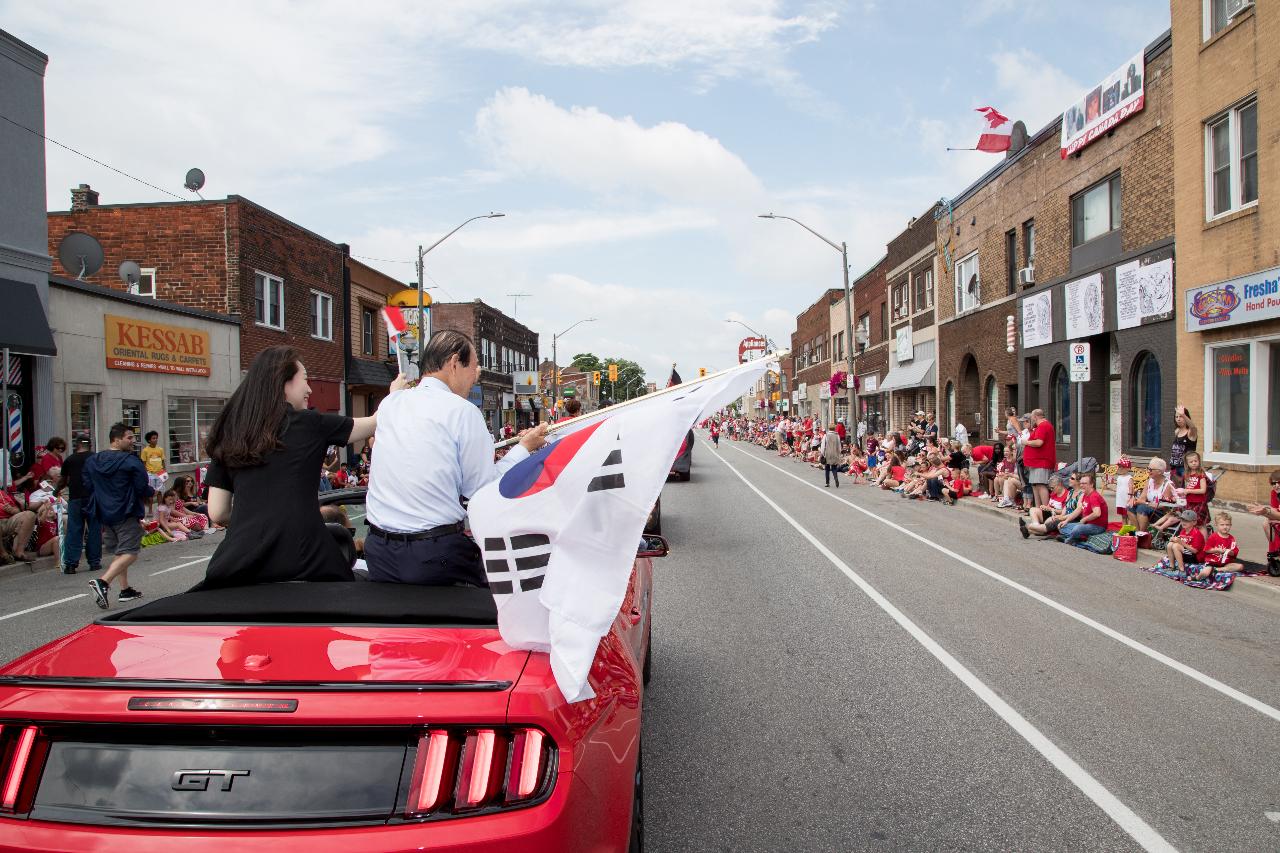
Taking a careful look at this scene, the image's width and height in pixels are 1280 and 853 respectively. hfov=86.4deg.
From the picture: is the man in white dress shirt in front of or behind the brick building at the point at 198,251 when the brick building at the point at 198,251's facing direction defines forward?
in front

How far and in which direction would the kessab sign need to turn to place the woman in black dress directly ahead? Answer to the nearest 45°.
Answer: approximately 45° to its right

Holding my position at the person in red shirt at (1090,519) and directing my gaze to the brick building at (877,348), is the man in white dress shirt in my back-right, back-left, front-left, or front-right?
back-left

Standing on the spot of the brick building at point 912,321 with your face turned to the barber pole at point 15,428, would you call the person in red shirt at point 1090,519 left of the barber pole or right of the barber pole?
left

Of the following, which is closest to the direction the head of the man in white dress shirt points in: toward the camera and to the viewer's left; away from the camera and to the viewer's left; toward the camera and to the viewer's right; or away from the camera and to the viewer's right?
away from the camera and to the viewer's right

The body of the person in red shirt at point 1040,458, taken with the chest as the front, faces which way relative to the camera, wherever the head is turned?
to the viewer's left

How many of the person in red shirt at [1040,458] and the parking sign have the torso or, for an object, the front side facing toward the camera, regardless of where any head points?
1

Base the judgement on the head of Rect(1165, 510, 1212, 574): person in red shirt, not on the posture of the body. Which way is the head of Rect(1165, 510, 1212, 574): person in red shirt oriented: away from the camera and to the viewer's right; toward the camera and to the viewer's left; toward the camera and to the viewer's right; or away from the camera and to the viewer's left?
toward the camera and to the viewer's left

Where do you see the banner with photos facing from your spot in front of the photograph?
facing the viewer and to the left of the viewer

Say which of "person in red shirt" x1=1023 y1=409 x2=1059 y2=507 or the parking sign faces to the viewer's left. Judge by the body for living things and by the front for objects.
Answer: the person in red shirt

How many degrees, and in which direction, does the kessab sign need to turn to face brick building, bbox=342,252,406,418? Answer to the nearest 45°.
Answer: approximately 90° to its left

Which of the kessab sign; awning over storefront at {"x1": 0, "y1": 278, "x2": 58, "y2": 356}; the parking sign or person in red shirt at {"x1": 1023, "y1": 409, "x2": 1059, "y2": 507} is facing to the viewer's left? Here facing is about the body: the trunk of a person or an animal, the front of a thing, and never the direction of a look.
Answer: the person in red shirt

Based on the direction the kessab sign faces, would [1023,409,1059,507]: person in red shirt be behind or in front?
in front

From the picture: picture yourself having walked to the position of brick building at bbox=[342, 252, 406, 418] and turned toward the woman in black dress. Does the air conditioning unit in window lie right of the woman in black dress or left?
left

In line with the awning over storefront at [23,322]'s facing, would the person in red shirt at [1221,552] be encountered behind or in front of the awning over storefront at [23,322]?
in front
